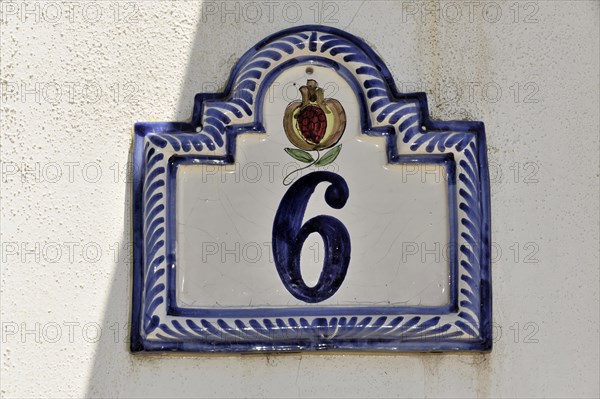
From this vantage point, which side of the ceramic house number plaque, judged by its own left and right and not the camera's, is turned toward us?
front
